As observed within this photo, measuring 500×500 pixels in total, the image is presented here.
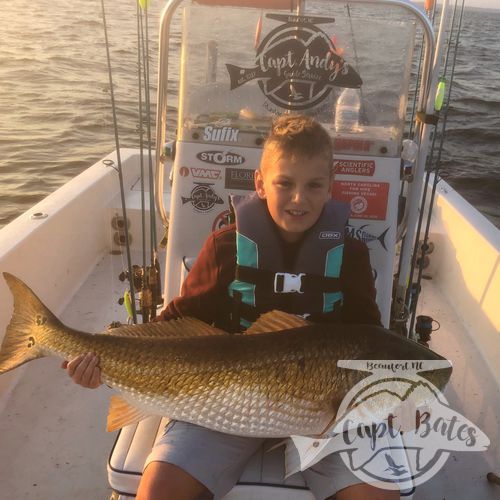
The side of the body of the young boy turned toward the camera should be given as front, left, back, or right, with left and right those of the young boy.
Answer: front

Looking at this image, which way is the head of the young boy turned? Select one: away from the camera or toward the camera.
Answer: toward the camera
